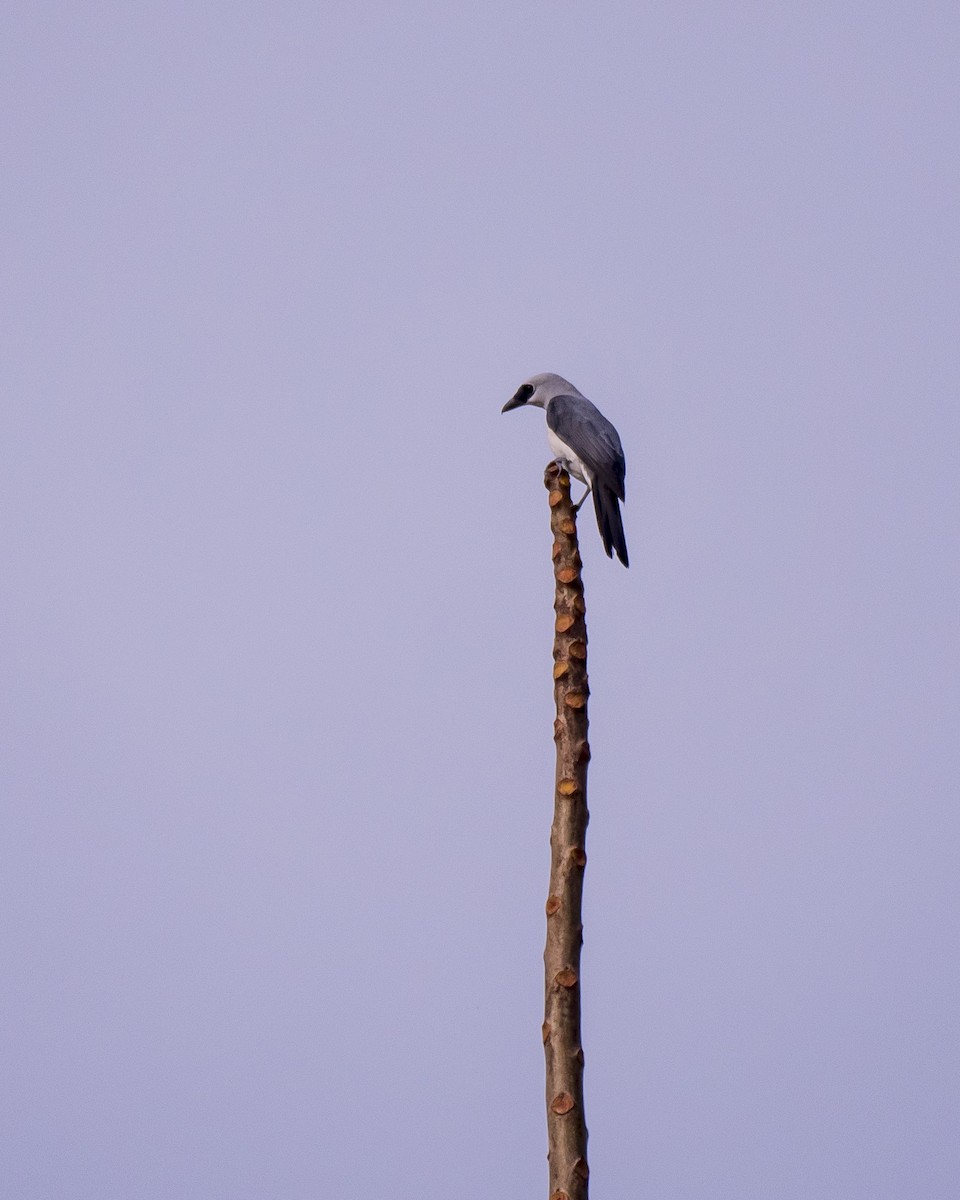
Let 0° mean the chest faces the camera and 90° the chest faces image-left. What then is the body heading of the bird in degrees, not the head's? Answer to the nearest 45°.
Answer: approximately 90°
